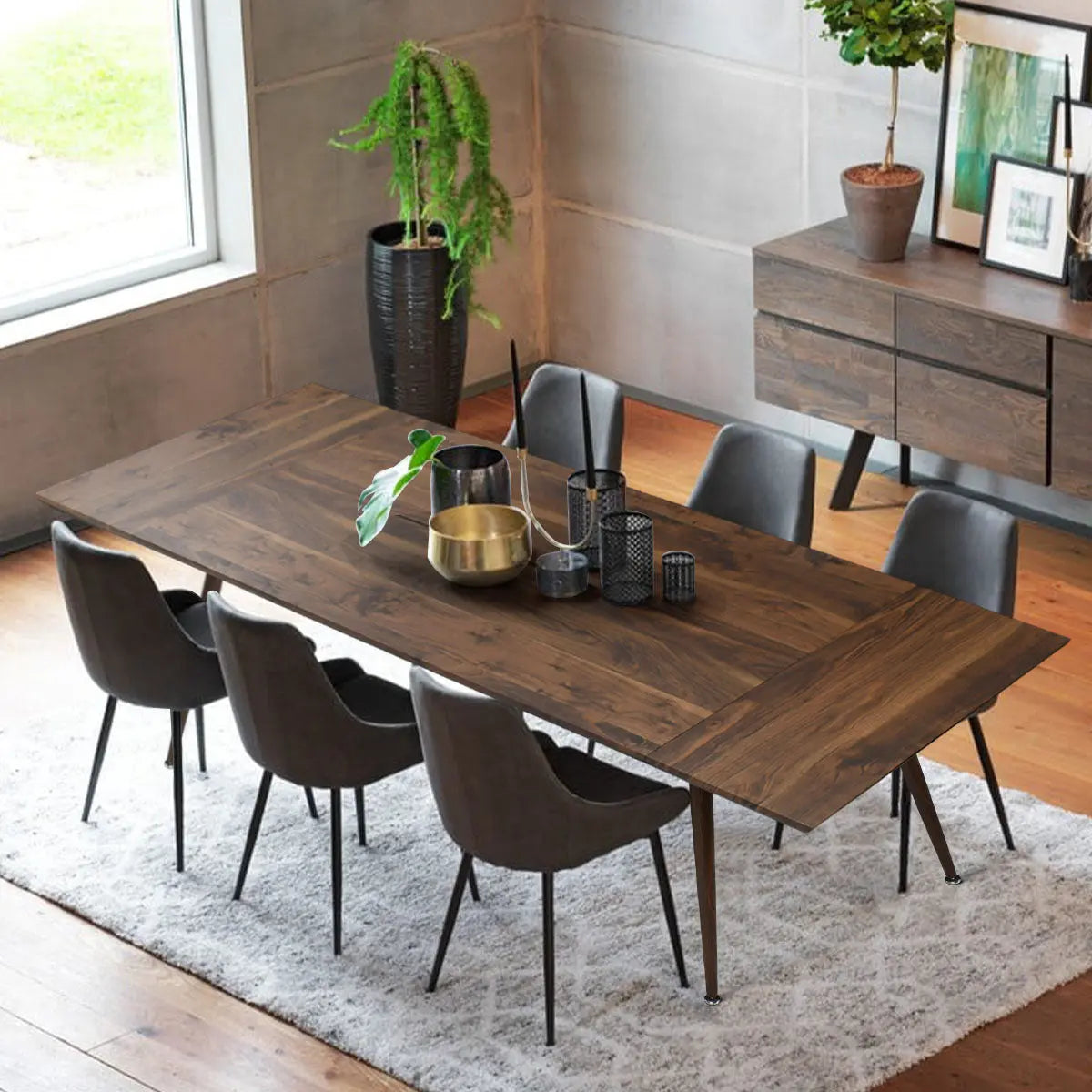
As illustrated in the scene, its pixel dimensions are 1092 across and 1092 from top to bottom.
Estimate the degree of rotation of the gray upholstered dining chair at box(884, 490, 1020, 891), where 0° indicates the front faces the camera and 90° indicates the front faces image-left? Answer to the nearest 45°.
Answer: approximately 45°

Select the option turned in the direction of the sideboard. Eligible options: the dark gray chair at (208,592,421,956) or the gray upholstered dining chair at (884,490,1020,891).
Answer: the dark gray chair

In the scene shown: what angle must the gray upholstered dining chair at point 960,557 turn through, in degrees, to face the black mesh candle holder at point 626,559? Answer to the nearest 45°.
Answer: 0° — it already faces it

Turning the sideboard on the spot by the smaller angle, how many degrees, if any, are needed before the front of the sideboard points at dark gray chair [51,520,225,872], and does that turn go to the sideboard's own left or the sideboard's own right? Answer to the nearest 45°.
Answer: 0° — it already faces it

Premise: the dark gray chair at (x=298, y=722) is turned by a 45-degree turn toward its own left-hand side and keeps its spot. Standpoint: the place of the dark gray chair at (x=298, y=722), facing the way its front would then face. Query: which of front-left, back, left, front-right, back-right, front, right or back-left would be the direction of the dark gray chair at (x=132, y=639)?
front-left

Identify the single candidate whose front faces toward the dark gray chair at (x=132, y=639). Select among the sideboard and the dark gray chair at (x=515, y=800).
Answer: the sideboard

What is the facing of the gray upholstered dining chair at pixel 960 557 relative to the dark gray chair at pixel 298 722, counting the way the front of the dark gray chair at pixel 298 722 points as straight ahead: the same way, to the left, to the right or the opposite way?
the opposite way

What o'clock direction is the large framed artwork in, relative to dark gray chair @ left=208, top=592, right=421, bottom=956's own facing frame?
The large framed artwork is roughly at 12 o'clock from the dark gray chair.

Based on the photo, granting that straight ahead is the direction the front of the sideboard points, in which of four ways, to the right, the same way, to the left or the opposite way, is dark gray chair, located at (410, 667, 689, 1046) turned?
the opposite way

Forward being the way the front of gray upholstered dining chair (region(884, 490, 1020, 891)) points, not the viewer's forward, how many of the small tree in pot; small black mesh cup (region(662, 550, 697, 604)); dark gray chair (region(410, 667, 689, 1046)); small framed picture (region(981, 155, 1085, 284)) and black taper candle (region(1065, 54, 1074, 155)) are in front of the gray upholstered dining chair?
2

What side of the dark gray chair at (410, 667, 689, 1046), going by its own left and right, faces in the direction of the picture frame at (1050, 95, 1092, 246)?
front

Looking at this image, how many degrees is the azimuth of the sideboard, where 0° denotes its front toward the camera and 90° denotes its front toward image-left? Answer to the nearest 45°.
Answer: approximately 45°

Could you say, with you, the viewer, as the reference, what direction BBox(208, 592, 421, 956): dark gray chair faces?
facing away from the viewer and to the right of the viewer

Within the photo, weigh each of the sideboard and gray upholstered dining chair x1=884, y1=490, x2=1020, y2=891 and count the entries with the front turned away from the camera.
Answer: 0

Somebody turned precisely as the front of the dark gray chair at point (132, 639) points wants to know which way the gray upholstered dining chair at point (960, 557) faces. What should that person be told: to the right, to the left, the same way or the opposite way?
the opposite way
